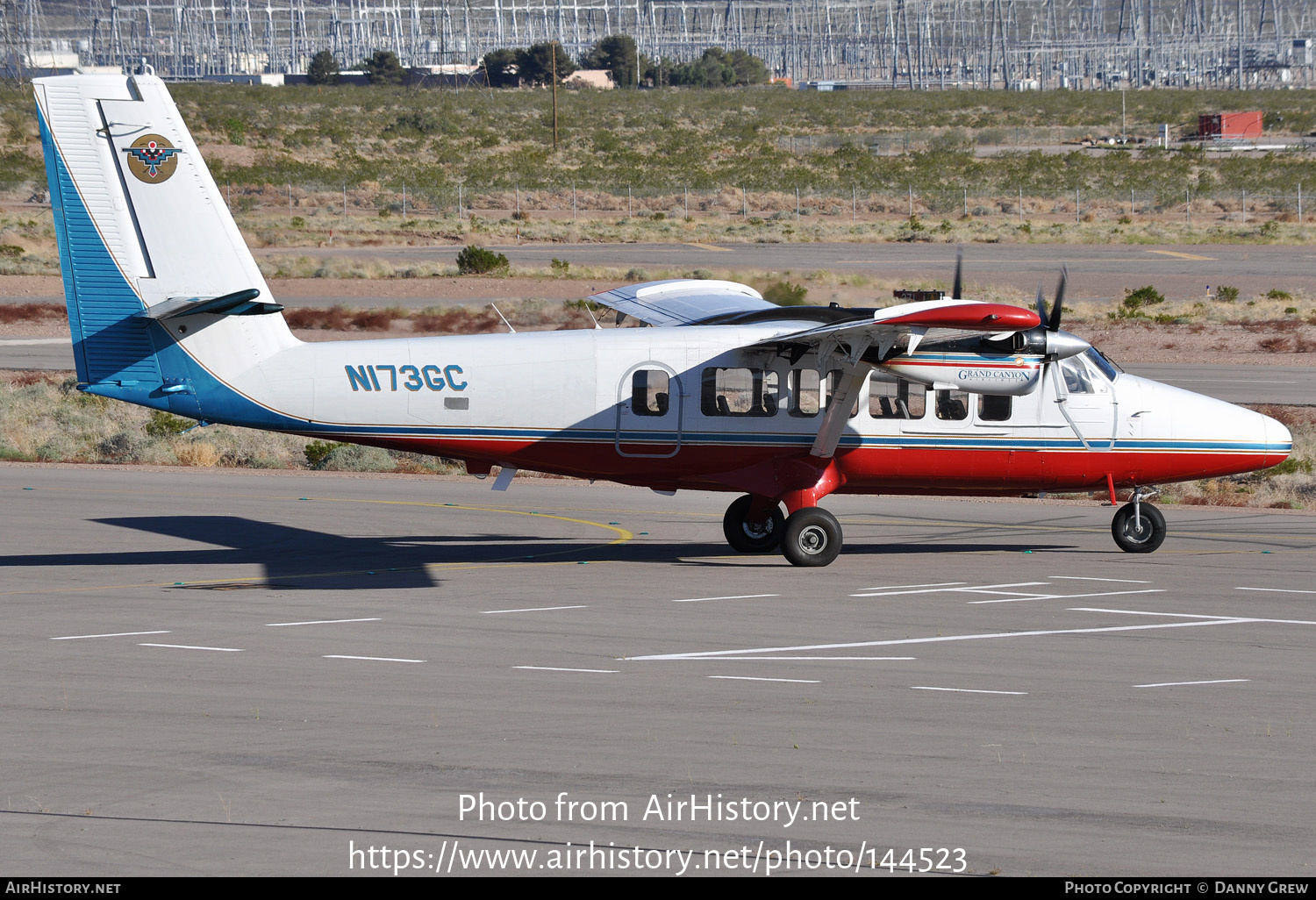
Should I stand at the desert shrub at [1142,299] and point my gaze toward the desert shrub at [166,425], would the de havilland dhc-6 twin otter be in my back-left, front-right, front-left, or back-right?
front-left

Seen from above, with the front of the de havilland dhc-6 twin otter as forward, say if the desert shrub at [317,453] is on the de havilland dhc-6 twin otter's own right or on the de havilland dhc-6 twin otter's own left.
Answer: on the de havilland dhc-6 twin otter's own left

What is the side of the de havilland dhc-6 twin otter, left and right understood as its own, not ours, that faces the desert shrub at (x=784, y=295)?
left

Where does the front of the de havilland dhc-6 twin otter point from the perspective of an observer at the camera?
facing to the right of the viewer
